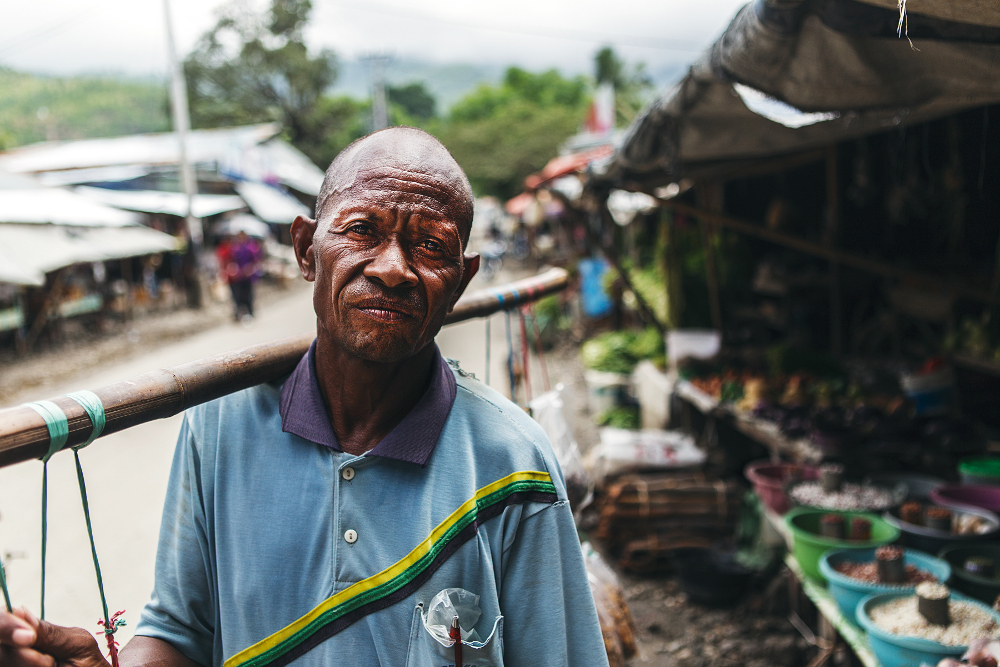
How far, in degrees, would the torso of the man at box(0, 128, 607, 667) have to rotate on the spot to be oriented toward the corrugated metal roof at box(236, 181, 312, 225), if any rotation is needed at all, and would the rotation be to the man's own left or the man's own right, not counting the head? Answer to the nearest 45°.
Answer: approximately 180°

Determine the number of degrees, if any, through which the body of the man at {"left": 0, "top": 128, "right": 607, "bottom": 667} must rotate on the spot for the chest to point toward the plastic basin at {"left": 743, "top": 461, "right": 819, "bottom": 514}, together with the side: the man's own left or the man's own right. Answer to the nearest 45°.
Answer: approximately 135° to the man's own left

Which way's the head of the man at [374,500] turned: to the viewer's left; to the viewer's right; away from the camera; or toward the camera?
toward the camera

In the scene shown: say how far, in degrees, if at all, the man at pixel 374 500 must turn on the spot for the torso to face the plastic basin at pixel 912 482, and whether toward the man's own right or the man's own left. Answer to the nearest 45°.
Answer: approximately 135° to the man's own left

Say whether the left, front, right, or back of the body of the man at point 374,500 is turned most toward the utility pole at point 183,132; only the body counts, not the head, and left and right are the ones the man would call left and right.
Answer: back

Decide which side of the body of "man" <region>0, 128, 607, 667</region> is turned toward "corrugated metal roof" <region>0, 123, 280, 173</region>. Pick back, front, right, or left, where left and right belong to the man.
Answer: back

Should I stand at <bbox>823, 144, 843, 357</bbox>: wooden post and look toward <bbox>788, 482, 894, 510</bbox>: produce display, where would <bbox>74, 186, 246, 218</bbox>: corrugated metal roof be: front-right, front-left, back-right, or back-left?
back-right

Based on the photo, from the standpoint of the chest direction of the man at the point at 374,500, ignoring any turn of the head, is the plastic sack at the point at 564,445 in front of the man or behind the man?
behind

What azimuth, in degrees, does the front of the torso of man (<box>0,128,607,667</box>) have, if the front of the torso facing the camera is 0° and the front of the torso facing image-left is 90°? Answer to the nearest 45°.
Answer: approximately 0°

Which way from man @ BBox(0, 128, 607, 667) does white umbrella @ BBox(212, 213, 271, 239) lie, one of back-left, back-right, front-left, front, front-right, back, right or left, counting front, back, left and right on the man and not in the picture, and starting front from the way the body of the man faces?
back

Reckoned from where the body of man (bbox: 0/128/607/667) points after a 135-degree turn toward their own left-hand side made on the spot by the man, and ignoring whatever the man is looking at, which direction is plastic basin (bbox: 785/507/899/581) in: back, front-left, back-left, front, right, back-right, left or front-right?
front

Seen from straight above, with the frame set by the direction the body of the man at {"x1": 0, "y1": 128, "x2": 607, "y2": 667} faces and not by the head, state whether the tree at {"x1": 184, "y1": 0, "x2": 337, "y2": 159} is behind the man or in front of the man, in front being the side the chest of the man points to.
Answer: behind
